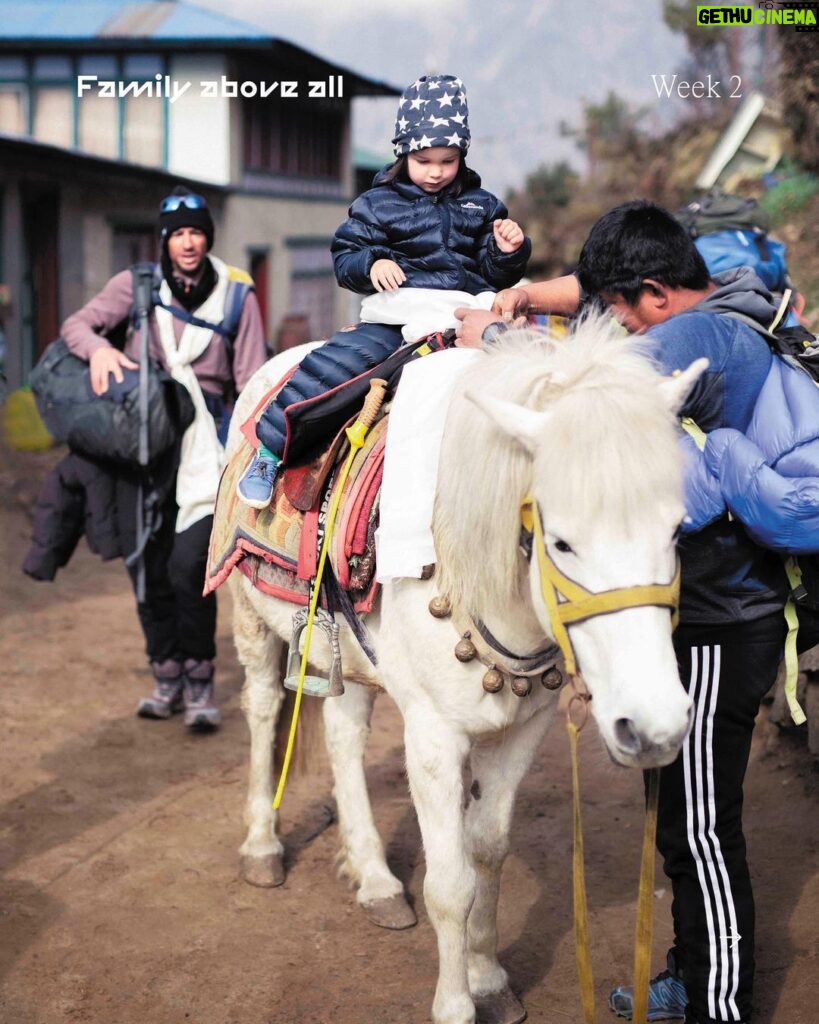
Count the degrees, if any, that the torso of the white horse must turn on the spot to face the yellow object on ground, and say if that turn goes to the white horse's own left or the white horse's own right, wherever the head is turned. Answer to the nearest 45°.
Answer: approximately 180°

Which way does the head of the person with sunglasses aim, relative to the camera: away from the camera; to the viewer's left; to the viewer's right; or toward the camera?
toward the camera

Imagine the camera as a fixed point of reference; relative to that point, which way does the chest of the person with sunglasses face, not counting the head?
toward the camera

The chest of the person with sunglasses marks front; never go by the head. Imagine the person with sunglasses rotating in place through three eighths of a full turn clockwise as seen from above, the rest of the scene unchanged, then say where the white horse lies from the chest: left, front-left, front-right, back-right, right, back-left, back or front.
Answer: back-left

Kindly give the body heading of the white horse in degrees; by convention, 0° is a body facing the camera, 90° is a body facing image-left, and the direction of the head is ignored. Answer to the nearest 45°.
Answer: approximately 315°

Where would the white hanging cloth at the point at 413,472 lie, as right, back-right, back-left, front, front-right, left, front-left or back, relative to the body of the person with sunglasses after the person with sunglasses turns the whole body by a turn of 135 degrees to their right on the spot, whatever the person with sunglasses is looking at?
back-left
